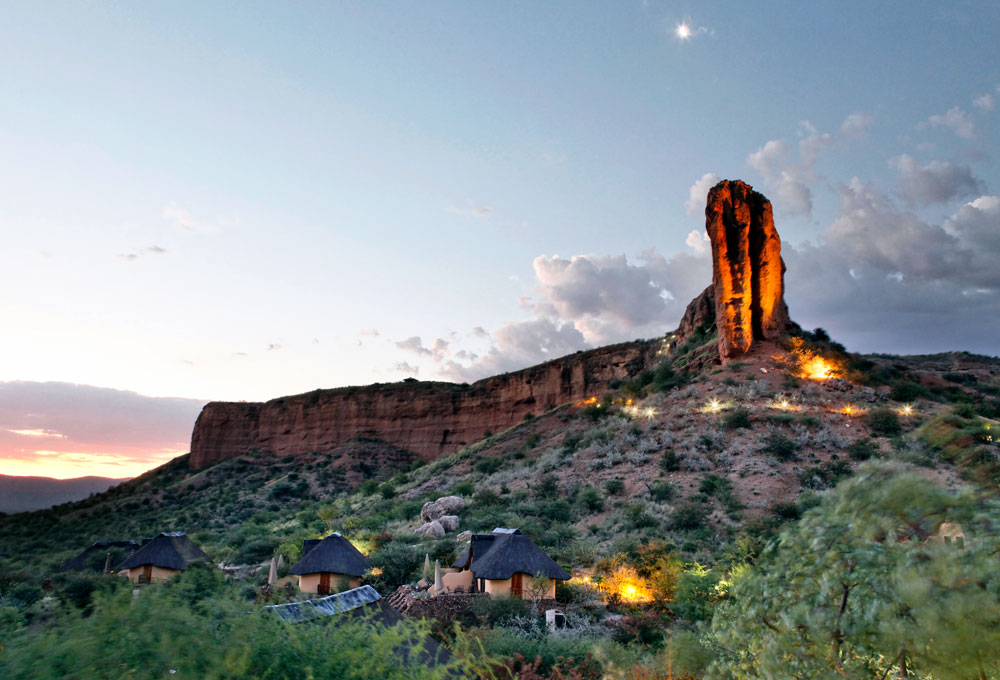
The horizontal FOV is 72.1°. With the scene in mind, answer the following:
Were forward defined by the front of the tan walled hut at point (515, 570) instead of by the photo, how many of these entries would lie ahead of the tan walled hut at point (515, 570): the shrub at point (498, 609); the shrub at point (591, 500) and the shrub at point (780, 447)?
1

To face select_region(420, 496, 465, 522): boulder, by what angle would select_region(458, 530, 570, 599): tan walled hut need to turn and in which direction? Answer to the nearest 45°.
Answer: approximately 180°

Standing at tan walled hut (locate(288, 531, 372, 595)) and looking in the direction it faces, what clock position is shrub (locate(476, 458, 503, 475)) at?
The shrub is roughly at 7 o'clock from the tan walled hut.

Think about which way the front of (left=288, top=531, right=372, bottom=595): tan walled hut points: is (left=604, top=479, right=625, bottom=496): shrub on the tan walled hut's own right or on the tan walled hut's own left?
on the tan walled hut's own left

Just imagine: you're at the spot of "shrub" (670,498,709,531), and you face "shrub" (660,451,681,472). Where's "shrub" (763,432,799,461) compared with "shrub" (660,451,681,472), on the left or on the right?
right

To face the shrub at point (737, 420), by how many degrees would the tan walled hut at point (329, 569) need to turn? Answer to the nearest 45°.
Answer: approximately 90° to its left

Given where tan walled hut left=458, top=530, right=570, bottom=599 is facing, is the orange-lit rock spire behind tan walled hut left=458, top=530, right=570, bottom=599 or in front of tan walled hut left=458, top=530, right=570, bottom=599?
behind

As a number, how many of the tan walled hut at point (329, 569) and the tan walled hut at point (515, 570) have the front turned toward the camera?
2

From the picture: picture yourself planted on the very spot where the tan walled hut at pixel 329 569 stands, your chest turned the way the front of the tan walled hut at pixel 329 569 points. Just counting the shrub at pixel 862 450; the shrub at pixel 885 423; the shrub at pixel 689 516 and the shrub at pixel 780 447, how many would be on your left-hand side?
4

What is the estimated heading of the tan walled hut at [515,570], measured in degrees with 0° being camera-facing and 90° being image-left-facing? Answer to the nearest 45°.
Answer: approximately 0°

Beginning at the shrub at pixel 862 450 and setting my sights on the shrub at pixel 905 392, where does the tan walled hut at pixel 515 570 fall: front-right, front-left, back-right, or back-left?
back-left

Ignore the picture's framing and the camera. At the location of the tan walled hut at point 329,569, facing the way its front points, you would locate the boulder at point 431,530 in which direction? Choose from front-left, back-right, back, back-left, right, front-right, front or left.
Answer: back-left

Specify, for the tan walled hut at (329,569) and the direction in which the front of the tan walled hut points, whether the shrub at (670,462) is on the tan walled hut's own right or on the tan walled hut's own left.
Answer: on the tan walled hut's own left

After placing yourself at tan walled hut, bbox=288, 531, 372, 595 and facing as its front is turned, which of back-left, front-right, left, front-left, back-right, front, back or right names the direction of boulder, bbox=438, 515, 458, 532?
back-left
